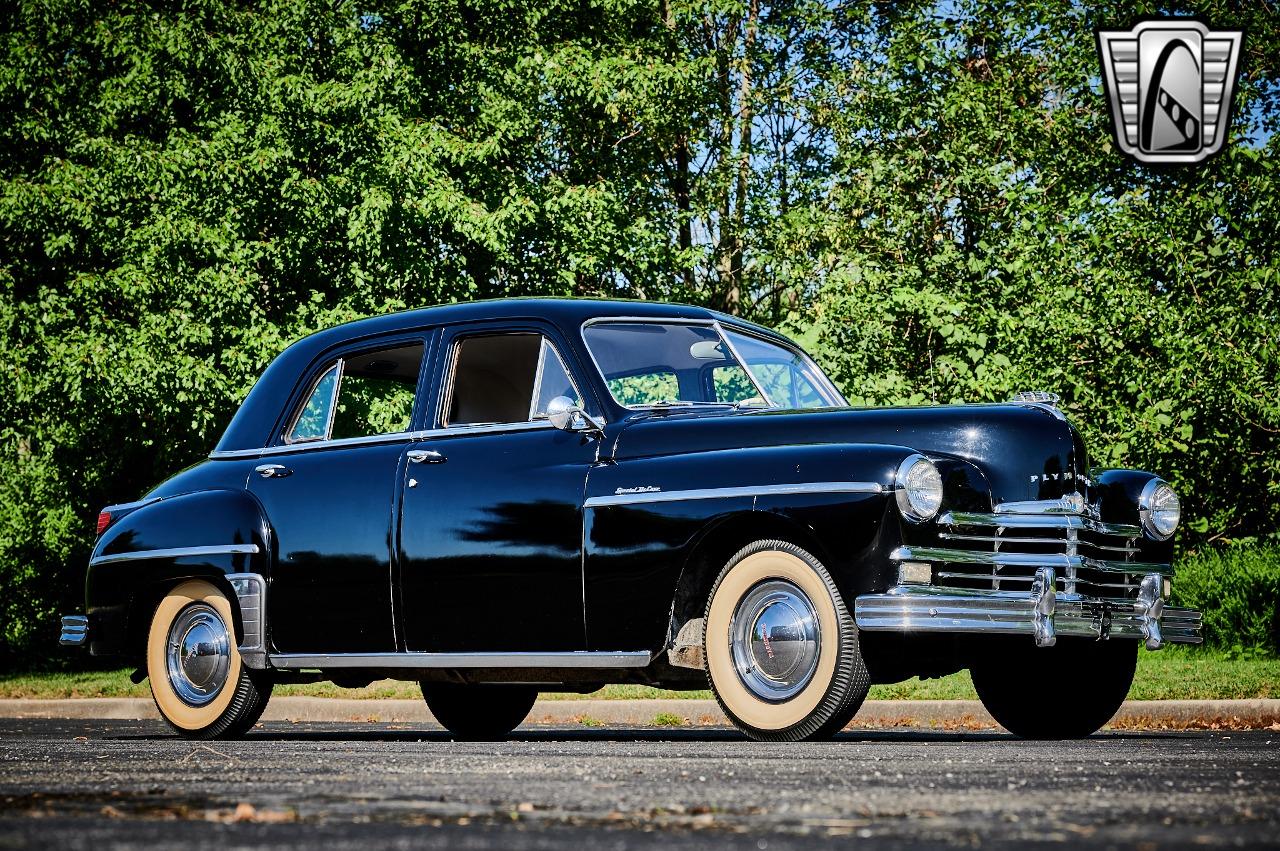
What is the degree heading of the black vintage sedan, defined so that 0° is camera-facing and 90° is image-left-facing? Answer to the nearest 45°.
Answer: approximately 315°
